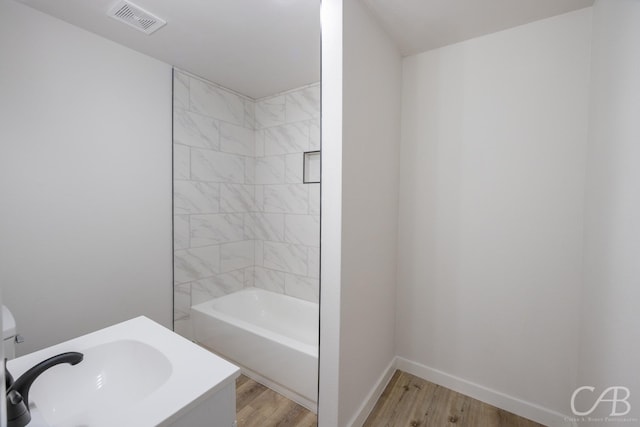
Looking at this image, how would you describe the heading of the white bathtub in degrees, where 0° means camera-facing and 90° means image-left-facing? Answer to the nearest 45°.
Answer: approximately 45°
